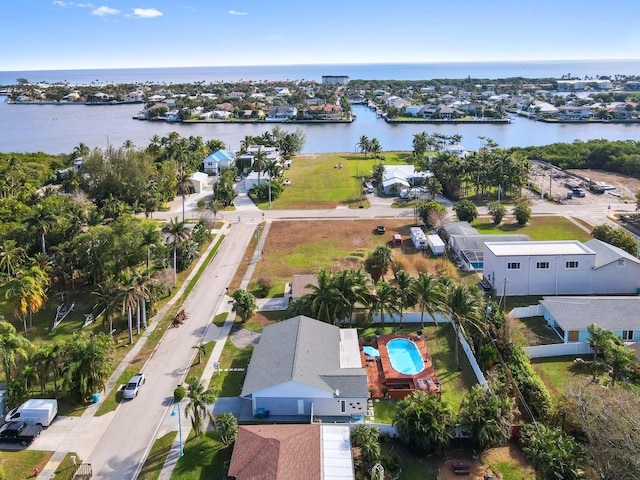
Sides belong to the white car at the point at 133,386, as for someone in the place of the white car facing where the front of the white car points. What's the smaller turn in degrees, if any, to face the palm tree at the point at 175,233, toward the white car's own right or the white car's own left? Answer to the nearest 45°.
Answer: approximately 135° to the white car's own right

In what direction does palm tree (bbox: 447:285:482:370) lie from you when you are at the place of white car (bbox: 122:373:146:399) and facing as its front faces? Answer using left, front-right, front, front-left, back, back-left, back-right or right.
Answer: back-left

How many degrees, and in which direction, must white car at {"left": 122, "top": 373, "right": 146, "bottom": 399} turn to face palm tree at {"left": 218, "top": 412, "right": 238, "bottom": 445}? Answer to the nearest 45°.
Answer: approximately 90° to its left

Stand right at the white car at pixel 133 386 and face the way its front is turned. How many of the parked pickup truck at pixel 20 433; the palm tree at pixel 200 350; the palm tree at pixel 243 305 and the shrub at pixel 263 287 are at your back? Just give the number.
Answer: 3

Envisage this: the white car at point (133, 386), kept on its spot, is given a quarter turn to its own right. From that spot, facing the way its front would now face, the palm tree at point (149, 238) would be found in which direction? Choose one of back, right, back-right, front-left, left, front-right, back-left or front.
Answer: front-right

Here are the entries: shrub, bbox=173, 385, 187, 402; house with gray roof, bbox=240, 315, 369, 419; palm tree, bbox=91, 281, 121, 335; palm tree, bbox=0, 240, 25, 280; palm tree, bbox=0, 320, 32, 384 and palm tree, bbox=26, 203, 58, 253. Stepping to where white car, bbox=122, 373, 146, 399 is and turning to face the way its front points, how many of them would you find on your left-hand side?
2

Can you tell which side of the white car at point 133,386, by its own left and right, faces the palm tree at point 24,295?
right

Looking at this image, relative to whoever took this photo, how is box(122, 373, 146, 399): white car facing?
facing the viewer and to the left of the viewer

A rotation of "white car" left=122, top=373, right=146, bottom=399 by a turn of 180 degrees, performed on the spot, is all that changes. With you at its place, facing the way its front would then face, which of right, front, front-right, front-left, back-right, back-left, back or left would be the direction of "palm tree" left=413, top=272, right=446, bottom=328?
front-right

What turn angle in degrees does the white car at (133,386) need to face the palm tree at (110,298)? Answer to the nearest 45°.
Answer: approximately 135° to its right

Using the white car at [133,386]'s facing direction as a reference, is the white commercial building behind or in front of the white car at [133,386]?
behind

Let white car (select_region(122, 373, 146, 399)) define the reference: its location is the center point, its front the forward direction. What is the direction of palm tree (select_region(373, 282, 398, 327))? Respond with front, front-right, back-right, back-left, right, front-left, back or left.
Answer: back-left

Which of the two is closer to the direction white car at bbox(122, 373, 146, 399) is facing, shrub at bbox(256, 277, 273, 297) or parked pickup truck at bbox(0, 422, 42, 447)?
the parked pickup truck

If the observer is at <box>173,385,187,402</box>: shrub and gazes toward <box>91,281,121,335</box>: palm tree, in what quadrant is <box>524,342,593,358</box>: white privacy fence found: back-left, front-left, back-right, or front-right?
back-right

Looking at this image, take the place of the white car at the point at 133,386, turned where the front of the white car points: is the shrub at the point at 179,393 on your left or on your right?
on your left

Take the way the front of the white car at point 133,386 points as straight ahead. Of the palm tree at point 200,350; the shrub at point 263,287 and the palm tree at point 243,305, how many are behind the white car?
3

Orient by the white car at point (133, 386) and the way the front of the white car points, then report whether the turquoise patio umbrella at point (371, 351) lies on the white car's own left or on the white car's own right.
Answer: on the white car's own left

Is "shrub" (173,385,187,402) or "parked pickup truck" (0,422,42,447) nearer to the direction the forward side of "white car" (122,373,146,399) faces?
the parked pickup truck
